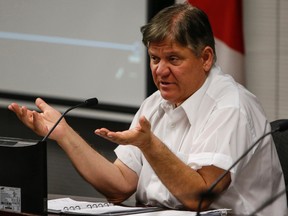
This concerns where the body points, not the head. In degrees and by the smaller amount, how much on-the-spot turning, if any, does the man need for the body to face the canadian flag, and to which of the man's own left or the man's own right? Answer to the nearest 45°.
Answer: approximately 135° to the man's own right

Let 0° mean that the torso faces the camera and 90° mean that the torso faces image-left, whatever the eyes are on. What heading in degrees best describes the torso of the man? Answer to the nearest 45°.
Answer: approximately 45°

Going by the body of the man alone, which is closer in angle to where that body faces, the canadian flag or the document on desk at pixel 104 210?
the document on desk

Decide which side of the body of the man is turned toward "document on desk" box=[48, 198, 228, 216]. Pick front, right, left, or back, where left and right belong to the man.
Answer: front

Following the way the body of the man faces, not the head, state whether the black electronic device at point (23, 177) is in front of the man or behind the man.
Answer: in front
